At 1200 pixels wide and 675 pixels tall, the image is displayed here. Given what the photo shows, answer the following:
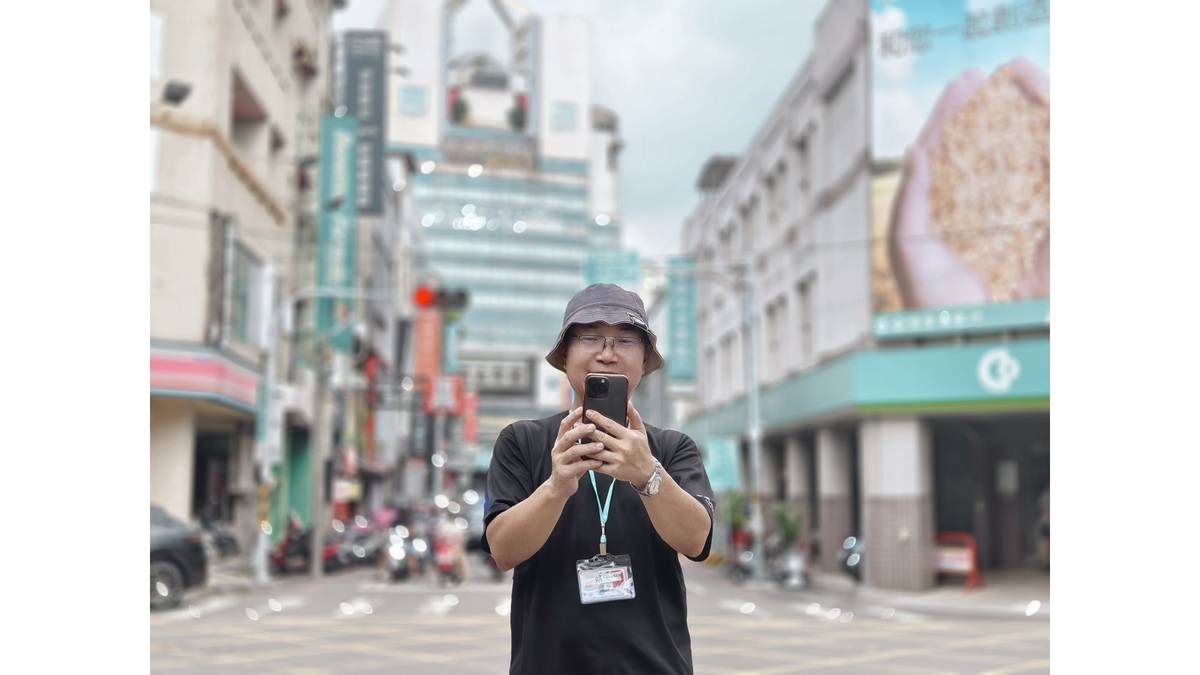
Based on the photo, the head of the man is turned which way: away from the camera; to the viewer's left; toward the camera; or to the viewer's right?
toward the camera

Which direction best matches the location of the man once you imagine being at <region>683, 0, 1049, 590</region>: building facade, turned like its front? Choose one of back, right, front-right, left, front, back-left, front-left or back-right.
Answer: front-left

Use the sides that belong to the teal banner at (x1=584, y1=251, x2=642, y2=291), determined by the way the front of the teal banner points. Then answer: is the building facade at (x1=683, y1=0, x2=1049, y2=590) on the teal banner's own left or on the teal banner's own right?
on the teal banner's own left

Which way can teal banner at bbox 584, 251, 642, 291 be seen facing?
toward the camera

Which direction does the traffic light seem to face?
toward the camera

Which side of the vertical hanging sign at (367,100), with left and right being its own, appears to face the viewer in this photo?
front

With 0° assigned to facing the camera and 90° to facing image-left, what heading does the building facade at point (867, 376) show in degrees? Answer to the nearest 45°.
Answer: approximately 45°

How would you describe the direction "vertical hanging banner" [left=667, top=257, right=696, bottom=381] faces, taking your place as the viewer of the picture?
facing the viewer

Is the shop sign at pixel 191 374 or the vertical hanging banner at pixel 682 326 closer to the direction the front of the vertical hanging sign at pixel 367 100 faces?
the shop sign

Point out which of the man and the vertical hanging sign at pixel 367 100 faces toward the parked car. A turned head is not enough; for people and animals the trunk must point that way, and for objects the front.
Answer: the vertical hanging sign

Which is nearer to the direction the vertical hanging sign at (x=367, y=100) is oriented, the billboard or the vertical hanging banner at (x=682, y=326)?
the billboard

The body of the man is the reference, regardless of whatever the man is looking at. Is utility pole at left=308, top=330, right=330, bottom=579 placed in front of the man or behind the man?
behind

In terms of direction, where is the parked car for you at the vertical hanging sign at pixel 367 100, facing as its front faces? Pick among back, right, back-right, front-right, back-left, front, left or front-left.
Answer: front
